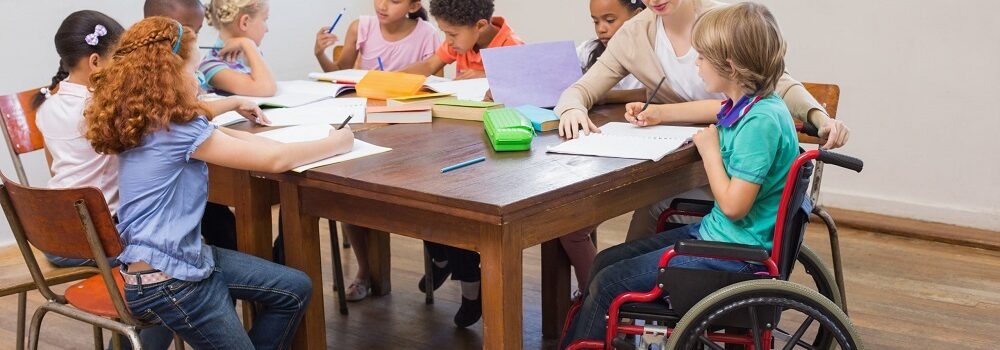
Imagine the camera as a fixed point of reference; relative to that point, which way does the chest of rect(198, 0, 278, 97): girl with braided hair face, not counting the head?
to the viewer's right

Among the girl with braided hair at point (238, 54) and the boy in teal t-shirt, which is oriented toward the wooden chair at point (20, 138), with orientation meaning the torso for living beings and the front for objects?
the boy in teal t-shirt

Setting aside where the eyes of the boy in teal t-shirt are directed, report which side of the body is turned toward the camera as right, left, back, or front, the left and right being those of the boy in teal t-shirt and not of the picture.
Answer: left

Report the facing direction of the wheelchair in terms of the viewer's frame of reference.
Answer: facing to the left of the viewer

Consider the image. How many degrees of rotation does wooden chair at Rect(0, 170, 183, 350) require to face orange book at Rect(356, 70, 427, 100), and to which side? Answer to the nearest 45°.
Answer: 0° — it already faces it

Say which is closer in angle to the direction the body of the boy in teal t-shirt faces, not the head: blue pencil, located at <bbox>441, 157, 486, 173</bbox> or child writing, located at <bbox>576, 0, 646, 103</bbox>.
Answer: the blue pencil

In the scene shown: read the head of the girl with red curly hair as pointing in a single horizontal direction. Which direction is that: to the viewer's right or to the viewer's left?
to the viewer's right

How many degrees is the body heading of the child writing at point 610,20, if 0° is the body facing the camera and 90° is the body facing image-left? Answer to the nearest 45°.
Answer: approximately 45°

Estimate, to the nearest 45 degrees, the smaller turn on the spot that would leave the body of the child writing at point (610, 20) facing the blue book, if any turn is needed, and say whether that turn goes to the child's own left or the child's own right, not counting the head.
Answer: approximately 45° to the child's own left
